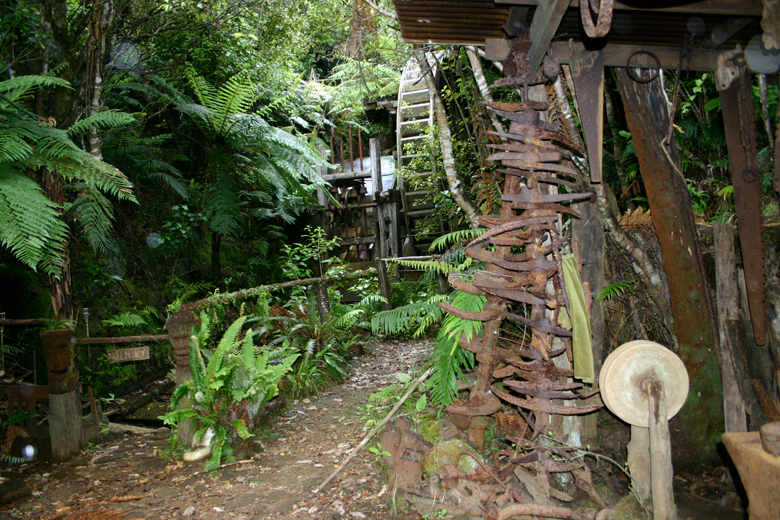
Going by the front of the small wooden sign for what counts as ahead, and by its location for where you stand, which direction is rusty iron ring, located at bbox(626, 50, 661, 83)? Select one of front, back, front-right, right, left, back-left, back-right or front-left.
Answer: front-left

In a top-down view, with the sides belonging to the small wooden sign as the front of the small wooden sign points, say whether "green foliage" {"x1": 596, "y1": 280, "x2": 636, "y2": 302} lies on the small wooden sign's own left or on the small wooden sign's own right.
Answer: on the small wooden sign's own left

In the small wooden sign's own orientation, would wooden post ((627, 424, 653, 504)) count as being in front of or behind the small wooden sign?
in front

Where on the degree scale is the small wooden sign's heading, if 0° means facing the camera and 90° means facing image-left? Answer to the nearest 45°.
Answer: approximately 0°

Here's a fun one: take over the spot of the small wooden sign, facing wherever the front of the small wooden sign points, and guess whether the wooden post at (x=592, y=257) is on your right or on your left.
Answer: on your left

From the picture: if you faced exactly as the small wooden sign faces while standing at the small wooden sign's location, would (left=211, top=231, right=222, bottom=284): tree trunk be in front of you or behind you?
behind
